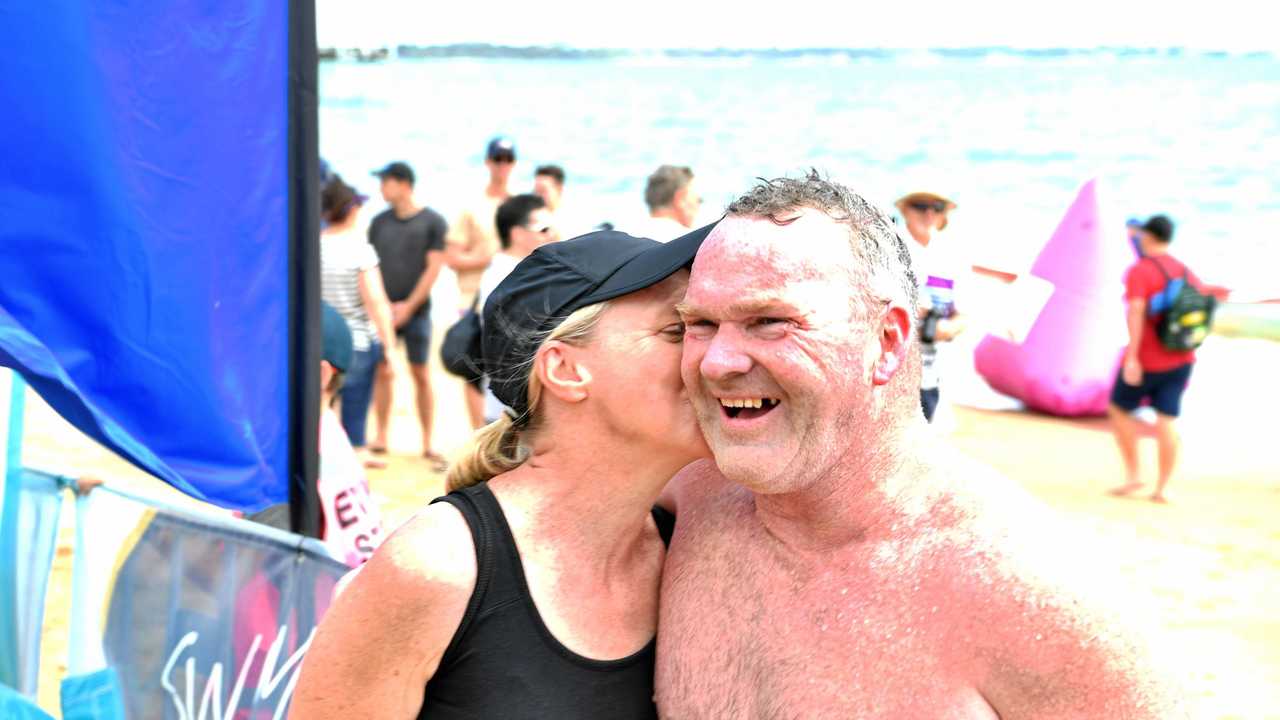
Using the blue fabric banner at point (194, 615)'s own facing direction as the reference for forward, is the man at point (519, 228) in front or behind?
behind

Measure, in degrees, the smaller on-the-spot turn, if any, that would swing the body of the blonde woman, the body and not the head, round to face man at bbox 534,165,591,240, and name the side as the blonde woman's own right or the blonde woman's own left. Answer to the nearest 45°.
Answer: approximately 135° to the blonde woman's own left

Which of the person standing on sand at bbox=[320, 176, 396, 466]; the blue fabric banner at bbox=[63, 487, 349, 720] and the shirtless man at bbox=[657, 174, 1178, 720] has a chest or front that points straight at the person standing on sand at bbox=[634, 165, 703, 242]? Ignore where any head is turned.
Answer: the person standing on sand at bbox=[320, 176, 396, 466]

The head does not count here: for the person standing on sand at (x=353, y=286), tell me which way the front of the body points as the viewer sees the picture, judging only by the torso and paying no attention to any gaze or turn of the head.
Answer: to the viewer's right

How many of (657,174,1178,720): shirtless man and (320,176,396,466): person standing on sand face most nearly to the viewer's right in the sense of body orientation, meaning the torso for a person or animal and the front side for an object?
1

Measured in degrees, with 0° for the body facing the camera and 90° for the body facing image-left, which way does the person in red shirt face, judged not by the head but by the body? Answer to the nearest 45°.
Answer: approximately 135°
